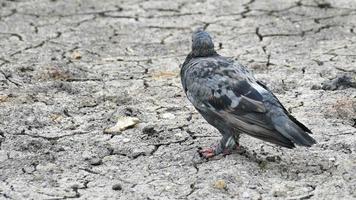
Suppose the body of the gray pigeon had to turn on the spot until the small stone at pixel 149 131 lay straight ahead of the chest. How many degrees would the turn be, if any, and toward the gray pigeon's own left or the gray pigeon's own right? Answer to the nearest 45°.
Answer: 0° — it already faces it

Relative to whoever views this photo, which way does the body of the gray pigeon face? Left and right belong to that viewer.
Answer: facing away from the viewer and to the left of the viewer

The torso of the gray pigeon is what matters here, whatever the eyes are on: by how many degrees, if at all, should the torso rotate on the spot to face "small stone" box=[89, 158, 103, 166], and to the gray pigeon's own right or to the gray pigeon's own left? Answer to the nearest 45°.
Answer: approximately 45° to the gray pigeon's own left

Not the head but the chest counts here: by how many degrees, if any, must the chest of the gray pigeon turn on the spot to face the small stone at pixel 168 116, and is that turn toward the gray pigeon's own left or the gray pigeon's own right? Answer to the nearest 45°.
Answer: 0° — it already faces it
